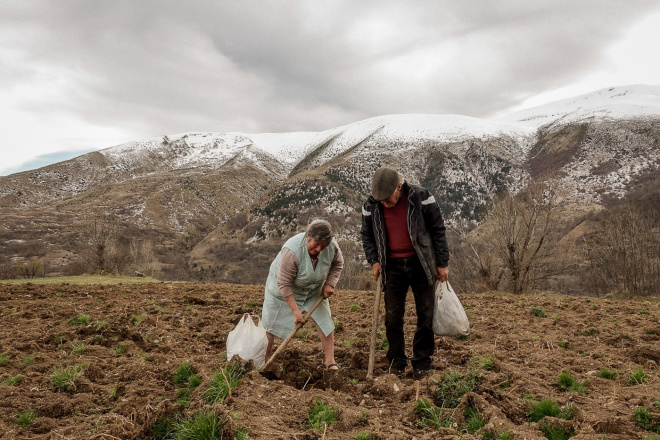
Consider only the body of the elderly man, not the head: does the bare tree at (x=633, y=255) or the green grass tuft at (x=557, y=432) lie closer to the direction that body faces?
the green grass tuft

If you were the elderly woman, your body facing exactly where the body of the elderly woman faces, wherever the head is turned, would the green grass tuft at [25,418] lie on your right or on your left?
on your right

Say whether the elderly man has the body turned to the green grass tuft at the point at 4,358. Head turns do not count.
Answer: no

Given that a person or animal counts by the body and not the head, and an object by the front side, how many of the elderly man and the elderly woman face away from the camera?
0

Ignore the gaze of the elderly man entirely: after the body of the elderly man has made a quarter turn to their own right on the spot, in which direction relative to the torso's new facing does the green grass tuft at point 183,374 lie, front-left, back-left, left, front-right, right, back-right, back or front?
front

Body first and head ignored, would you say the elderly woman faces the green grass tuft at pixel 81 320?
no

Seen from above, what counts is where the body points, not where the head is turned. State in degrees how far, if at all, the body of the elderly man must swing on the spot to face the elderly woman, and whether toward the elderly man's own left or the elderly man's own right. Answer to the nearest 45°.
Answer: approximately 90° to the elderly man's own right

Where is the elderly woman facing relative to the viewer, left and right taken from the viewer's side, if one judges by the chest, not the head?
facing the viewer and to the right of the viewer

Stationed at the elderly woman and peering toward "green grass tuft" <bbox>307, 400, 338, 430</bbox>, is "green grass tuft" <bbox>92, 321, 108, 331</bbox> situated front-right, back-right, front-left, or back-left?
back-right

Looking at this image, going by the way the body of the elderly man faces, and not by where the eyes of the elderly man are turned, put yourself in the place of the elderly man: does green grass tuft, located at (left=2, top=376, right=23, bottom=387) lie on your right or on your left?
on your right

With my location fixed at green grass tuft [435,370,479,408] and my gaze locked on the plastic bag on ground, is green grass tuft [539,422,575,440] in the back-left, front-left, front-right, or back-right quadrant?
back-left

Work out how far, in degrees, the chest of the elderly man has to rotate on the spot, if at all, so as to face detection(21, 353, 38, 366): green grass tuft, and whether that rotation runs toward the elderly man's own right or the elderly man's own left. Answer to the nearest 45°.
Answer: approximately 90° to the elderly man's own right

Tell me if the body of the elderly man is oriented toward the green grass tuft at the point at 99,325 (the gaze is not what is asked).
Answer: no

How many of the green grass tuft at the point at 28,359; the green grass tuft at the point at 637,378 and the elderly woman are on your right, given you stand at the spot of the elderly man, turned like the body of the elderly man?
2

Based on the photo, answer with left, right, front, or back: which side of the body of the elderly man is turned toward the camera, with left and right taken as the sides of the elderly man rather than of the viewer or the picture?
front
